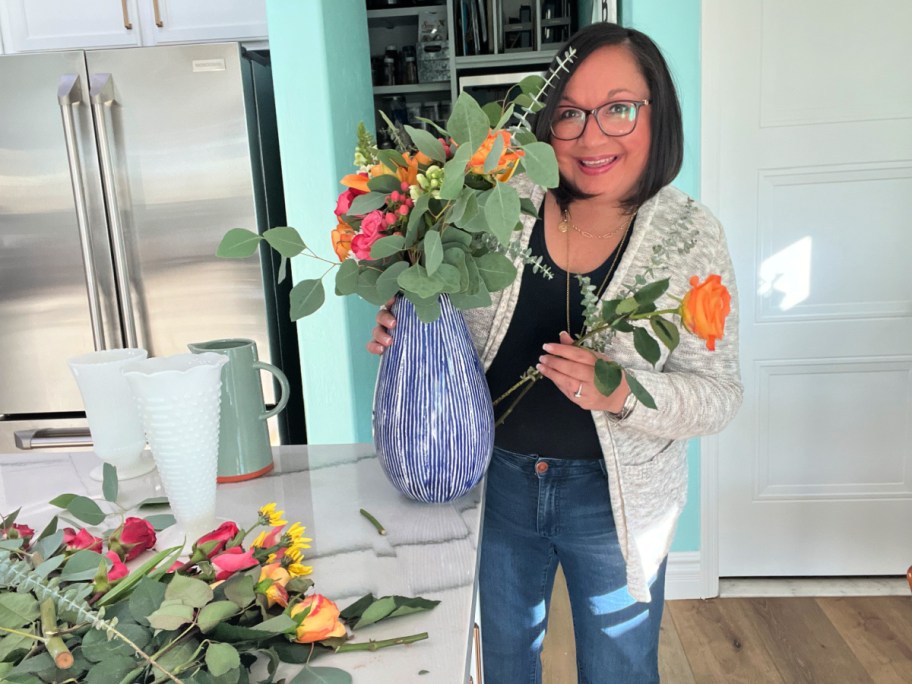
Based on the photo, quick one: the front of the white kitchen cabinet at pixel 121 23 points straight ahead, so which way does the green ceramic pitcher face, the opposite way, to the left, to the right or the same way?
to the right

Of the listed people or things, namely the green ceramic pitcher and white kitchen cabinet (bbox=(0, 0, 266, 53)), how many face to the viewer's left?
1

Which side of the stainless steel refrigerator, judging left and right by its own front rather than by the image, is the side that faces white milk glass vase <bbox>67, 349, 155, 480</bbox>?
front

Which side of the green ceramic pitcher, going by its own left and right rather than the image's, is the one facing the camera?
left

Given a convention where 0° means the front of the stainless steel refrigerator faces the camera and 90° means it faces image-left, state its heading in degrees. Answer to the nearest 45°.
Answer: approximately 0°

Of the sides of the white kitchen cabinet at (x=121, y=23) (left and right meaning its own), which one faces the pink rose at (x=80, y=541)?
front

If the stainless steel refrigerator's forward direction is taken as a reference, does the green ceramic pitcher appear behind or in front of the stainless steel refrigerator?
in front

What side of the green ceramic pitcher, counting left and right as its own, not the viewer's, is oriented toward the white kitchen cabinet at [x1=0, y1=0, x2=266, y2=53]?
right

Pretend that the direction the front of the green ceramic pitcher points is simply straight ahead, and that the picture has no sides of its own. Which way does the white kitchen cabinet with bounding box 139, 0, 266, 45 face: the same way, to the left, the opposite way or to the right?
to the left
